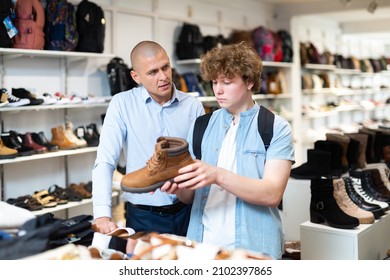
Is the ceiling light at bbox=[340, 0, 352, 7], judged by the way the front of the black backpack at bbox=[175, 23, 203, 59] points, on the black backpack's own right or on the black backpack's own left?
on the black backpack's own left

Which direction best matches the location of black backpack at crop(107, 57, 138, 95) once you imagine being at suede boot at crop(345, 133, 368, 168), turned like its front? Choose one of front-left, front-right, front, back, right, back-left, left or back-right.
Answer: front

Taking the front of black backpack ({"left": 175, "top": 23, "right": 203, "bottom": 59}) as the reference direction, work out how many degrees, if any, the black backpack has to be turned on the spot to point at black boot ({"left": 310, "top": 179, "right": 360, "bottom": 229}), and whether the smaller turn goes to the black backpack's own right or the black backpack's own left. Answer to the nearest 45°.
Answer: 0° — it already faces it

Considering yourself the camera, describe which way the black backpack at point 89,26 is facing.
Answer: facing the viewer and to the right of the viewer

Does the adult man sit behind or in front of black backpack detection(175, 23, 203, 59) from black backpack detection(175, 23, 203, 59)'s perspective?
in front

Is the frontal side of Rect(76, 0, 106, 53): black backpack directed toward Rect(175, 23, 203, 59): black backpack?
no

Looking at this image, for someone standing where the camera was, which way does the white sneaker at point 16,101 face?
facing to the right of the viewer

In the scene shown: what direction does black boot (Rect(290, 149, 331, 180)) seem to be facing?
to the viewer's left

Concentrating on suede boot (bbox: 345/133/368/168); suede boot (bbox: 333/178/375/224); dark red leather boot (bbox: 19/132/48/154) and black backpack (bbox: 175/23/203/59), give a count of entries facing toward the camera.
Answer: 1

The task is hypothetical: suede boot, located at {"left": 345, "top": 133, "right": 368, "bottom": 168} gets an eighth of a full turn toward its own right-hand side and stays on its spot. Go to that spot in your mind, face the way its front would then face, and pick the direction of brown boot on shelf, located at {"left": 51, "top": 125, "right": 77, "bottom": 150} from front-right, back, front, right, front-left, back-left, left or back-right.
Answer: front-left

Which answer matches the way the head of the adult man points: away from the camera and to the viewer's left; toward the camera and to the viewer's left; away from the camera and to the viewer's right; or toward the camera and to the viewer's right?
toward the camera and to the viewer's right

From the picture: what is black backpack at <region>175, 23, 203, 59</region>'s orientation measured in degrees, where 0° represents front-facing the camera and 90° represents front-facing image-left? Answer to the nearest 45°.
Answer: approximately 0°

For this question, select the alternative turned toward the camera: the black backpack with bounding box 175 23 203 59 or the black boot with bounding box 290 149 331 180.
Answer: the black backpack
